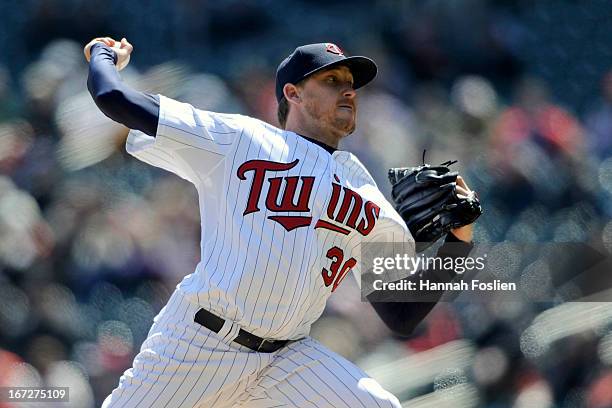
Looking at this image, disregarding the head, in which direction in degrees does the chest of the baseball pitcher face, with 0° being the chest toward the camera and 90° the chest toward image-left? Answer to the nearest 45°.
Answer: approximately 315°
